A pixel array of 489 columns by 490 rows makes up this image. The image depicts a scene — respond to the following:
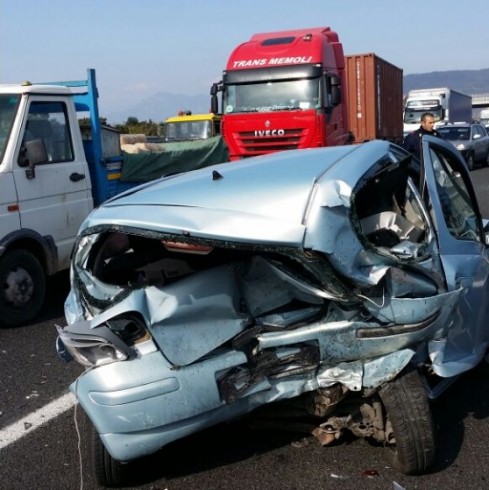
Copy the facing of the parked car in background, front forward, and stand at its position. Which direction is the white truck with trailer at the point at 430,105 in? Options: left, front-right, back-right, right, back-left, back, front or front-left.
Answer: back-right

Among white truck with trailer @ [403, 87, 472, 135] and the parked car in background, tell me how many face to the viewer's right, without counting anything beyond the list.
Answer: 0

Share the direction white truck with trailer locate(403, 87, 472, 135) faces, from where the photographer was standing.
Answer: facing the viewer and to the left of the viewer

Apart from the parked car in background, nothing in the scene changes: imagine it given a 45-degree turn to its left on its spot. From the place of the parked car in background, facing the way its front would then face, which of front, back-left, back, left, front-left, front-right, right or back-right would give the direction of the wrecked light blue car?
front

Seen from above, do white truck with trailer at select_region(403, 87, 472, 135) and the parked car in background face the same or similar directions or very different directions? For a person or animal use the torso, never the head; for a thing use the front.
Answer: same or similar directions

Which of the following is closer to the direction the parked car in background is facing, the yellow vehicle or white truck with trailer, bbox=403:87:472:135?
the yellow vehicle

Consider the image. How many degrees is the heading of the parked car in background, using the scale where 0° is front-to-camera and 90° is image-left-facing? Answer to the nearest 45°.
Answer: approximately 45°
